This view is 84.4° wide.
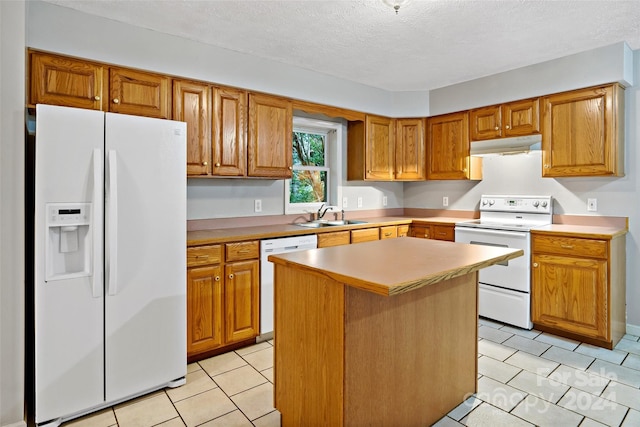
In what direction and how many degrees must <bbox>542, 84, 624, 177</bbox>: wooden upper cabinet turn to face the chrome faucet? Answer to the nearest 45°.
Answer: approximately 45° to its right

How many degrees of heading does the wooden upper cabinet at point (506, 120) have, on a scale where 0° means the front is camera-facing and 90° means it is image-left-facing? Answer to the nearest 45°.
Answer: approximately 45°

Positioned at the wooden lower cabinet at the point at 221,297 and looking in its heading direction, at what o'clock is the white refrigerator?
The white refrigerator is roughly at 3 o'clock from the wooden lower cabinet.

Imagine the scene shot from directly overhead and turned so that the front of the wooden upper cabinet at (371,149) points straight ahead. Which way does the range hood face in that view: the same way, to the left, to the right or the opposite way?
to the right

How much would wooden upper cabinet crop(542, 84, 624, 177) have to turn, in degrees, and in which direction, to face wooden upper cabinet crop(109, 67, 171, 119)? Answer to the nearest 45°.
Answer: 0° — it already faces it

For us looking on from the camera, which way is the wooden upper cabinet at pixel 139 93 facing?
facing the viewer and to the right of the viewer

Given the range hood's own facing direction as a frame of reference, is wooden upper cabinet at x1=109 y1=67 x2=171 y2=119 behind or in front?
in front

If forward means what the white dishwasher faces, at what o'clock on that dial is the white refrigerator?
The white refrigerator is roughly at 3 o'clock from the white dishwasher.

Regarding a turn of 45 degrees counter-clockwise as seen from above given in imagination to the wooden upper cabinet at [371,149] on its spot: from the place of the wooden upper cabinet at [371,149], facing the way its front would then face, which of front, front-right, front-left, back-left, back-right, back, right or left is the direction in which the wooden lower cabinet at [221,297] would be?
back-right

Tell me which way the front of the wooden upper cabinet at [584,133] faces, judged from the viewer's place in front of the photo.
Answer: facing the viewer and to the left of the viewer
